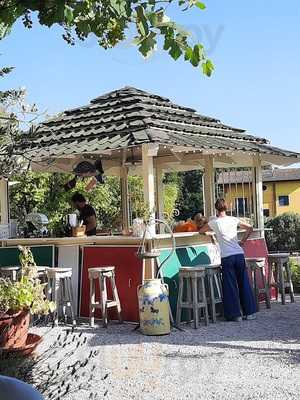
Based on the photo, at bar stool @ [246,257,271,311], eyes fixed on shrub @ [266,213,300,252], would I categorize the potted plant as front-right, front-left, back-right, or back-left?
back-left

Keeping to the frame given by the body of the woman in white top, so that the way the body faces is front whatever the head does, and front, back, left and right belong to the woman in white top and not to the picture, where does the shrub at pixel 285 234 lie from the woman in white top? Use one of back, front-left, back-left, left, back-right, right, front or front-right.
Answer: front

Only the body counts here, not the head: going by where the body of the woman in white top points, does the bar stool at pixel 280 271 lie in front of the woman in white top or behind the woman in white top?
in front

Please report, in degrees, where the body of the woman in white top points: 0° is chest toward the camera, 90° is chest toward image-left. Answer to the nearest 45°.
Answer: approximately 180°

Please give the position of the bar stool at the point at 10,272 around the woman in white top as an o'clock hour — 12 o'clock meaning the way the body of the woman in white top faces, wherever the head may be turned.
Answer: The bar stool is roughly at 9 o'clock from the woman in white top.

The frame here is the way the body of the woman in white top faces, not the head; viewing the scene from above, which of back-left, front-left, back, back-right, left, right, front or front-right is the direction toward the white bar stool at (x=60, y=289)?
left

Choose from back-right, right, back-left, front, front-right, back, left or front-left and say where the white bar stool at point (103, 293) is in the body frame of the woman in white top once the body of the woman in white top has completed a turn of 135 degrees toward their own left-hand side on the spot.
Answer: front-right

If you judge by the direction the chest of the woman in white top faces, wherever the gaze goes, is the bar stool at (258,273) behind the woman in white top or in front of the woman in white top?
in front

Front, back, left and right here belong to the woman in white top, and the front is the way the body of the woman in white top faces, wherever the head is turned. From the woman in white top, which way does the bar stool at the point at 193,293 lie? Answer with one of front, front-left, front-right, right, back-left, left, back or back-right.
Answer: back-left
